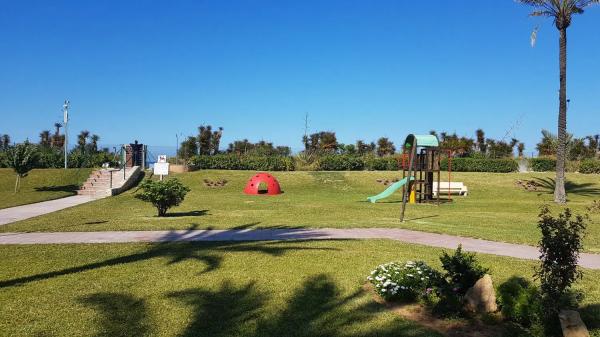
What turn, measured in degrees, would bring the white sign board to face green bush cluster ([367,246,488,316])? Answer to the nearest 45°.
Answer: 0° — it already faces it

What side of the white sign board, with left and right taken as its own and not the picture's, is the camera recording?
front

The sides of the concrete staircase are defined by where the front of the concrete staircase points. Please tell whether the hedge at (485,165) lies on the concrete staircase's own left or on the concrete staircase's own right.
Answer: on the concrete staircase's own left

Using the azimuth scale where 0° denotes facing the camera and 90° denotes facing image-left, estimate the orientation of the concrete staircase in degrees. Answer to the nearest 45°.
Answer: approximately 45°

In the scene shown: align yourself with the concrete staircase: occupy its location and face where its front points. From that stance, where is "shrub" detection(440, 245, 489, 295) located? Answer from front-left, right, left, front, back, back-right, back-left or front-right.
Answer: front-left

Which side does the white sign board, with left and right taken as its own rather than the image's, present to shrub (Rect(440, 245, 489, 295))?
front

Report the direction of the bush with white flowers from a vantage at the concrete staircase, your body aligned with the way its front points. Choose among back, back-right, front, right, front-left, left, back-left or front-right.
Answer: front-left

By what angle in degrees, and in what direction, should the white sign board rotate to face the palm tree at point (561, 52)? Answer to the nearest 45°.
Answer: approximately 90° to its left

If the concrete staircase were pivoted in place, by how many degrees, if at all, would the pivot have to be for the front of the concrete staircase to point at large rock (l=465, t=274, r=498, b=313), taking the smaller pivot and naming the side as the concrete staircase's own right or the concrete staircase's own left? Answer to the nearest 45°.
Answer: approximately 45° to the concrete staircase's own left

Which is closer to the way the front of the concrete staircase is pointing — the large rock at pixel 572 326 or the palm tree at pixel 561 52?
the large rock

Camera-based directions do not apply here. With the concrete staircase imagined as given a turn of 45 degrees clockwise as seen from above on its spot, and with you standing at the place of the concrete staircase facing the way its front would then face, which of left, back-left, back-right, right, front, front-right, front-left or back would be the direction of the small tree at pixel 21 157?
front

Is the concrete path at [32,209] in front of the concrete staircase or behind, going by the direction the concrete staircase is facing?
in front

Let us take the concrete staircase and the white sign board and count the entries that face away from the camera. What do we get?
0

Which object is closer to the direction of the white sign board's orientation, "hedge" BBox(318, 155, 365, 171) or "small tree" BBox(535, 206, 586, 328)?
the small tree
